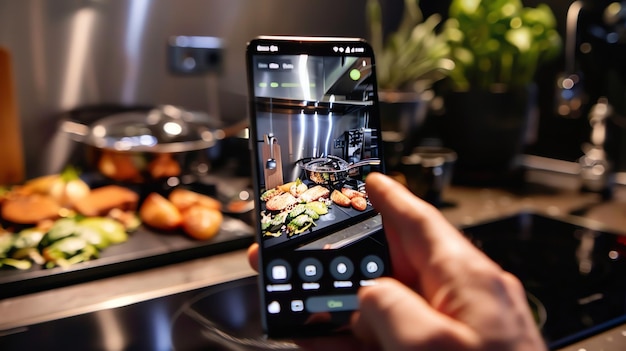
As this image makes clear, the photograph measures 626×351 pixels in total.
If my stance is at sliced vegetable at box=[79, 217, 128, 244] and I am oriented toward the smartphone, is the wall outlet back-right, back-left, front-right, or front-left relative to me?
back-left

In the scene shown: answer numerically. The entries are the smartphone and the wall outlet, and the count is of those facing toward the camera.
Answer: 2

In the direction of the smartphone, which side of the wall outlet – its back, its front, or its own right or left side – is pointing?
front

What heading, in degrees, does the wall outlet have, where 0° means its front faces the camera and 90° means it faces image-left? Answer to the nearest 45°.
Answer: approximately 0°
